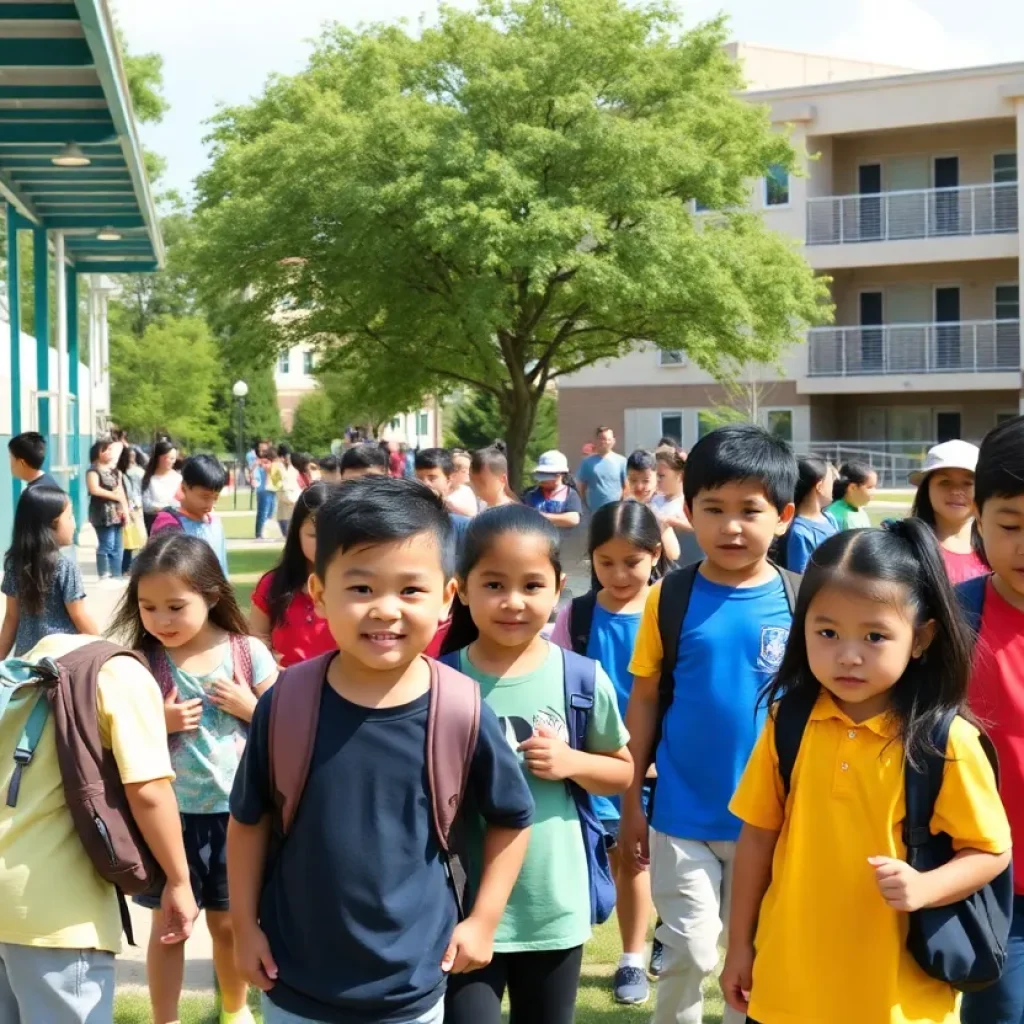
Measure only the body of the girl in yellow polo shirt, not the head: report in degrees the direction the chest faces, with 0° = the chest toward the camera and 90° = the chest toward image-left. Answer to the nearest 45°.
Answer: approximately 0°

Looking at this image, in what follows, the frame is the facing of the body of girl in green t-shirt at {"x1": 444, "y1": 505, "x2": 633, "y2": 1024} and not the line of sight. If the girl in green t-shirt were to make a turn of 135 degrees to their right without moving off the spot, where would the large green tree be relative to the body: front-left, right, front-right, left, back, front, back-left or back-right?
front-right

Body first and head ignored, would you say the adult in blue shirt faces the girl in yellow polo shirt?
yes

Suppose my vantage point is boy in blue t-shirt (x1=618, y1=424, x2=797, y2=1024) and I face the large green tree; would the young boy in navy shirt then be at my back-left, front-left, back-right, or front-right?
back-left

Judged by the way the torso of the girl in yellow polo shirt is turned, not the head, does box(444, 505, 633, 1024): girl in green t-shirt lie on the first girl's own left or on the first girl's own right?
on the first girl's own right

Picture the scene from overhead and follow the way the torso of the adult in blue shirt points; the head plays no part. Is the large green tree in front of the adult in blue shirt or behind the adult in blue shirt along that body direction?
behind

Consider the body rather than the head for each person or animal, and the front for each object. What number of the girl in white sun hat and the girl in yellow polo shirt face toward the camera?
2

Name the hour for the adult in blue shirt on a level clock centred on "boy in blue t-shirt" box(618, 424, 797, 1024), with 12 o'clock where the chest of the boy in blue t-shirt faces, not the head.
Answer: The adult in blue shirt is roughly at 6 o'clock from the boy in blue t-shirt.

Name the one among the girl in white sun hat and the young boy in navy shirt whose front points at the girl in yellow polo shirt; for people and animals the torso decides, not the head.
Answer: the girl in white sun hat
